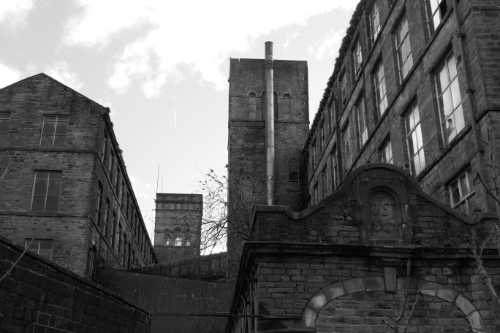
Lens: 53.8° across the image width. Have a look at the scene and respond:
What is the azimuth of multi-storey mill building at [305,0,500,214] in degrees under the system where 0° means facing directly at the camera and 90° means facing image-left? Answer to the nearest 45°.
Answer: approximately 45°
